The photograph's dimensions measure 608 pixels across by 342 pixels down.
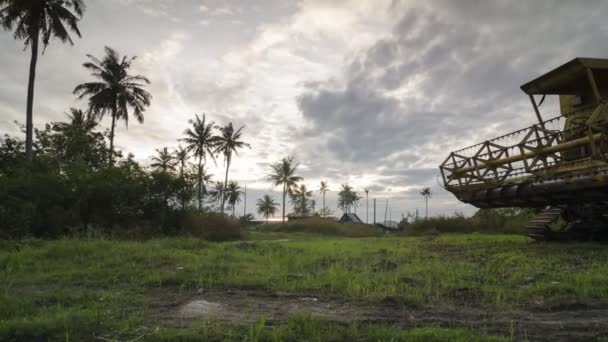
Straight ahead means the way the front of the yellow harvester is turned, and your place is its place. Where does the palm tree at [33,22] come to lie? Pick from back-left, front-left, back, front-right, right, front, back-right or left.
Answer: front-right

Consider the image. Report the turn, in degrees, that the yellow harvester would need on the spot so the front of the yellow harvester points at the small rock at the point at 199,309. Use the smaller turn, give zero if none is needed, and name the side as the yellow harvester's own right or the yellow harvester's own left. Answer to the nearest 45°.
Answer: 0° — it already faces it

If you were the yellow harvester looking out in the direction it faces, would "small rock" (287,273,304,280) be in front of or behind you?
in front

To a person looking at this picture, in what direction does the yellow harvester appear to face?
facing the viewer and to the left of the viewer

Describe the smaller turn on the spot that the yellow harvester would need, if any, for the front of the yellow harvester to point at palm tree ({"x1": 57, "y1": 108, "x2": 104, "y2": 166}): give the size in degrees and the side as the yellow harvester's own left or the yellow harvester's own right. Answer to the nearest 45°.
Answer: approximately 45° to the yellow harvester's own right

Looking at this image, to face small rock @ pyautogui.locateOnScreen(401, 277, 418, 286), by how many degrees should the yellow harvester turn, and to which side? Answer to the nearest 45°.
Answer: approximately 45° to its left

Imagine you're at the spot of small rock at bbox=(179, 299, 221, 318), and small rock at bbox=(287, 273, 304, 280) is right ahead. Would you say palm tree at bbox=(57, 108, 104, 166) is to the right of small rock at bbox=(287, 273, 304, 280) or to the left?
left
